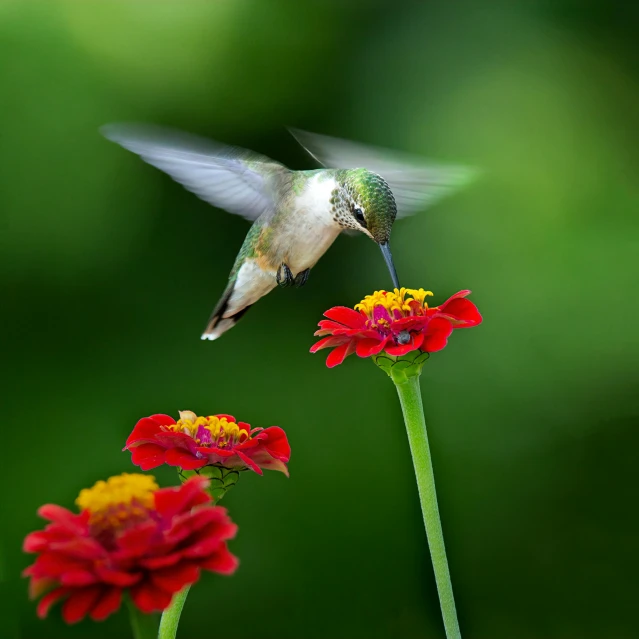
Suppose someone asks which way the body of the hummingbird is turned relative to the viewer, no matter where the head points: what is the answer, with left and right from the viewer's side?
facing the viewer and to the right of the viewer
